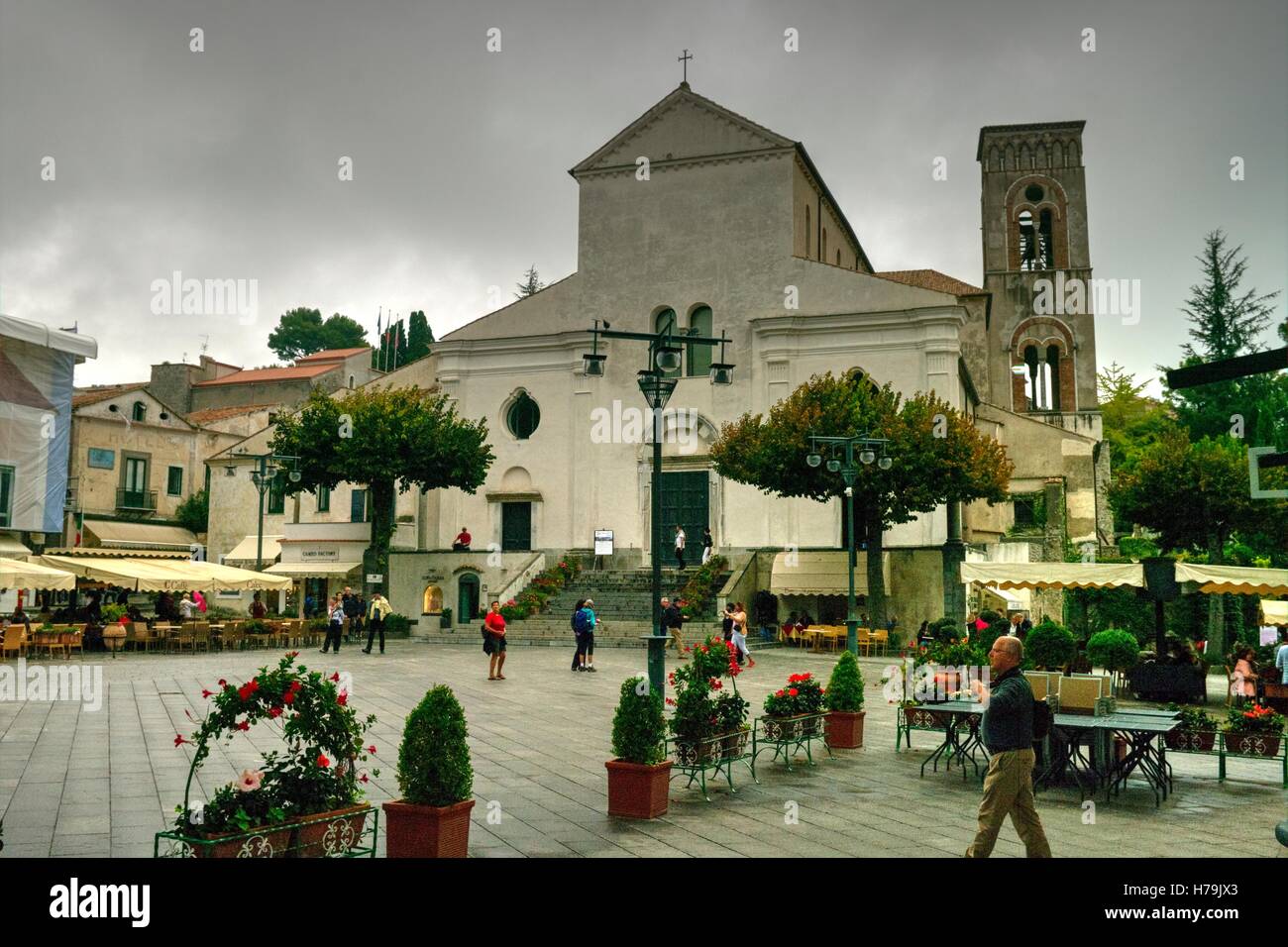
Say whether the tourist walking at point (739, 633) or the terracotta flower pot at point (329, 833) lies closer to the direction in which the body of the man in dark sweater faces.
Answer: the terracotta flower pot

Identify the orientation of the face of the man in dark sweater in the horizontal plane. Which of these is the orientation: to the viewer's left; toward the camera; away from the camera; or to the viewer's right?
to the viewer's left

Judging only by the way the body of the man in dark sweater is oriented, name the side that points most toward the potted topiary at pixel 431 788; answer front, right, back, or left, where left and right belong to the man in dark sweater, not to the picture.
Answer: front

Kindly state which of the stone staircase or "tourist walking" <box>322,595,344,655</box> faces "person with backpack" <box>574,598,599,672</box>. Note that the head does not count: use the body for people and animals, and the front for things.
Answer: the stone staircase

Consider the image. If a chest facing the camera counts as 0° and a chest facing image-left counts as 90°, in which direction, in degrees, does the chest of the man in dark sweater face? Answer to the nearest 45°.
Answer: approximately 90°
